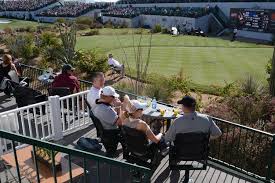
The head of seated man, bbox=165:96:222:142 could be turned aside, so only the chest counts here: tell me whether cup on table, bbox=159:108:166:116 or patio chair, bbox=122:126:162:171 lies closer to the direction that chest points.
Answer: the cup on table

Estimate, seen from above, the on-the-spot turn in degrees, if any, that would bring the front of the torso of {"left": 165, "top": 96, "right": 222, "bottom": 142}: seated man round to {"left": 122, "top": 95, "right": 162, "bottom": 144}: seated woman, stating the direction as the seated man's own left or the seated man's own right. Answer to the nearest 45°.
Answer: approximately 90° to the seated man's own left

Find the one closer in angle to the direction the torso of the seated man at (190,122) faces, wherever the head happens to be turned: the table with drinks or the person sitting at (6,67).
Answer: the table with drinks

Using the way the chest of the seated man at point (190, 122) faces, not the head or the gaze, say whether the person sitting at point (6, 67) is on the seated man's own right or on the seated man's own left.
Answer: on the seated man's own left

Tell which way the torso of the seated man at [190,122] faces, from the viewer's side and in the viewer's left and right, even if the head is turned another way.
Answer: facing away from the viewer

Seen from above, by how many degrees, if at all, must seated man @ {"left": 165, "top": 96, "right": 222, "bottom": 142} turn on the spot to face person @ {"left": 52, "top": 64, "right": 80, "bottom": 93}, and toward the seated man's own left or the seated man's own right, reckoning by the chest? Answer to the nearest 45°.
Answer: approximately 45° to the seated man's own left
